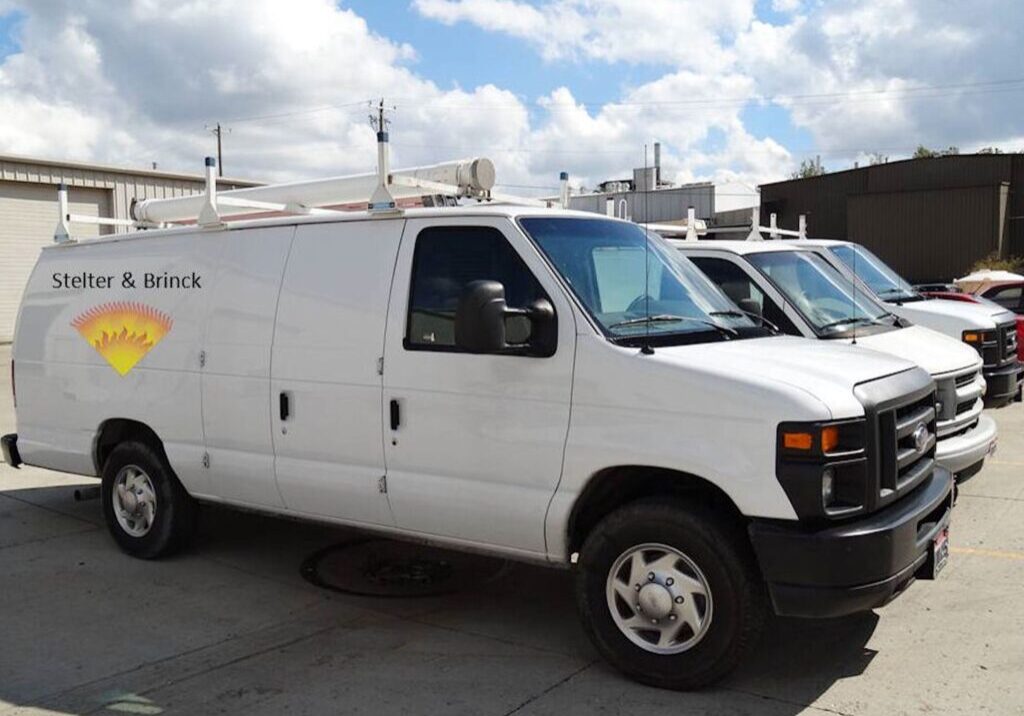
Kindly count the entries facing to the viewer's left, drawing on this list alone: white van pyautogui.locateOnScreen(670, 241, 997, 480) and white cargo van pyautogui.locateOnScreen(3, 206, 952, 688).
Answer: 0

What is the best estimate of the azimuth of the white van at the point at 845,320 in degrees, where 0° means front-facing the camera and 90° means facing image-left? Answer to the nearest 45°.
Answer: approximately 315°

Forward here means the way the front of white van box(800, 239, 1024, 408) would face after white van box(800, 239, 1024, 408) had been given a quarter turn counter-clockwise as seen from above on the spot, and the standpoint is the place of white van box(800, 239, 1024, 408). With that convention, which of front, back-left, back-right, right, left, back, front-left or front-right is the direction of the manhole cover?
back

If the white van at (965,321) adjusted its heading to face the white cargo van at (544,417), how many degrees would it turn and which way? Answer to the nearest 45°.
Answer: approximately 45° to its right

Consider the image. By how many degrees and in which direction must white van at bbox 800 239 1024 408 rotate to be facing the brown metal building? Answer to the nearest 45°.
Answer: approximately 135° to its left

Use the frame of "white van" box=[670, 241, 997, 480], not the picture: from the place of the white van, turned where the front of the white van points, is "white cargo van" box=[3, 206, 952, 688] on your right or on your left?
on your right

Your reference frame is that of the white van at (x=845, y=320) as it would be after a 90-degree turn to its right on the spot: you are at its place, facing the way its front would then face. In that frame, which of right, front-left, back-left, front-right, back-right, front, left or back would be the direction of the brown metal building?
back-right

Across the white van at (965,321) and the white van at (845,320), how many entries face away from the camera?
0

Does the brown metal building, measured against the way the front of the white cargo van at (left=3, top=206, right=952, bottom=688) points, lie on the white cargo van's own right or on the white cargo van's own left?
on the white cargo van's own left

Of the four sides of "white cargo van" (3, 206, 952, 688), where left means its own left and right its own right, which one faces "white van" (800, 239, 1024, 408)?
left

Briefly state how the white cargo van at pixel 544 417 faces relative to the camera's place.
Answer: facing the viewer and to the right of the viewer

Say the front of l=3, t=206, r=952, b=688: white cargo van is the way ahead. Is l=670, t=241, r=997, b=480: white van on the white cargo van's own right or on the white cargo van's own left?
on the white cargo van's own left

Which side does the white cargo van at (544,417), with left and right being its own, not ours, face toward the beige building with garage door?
back
